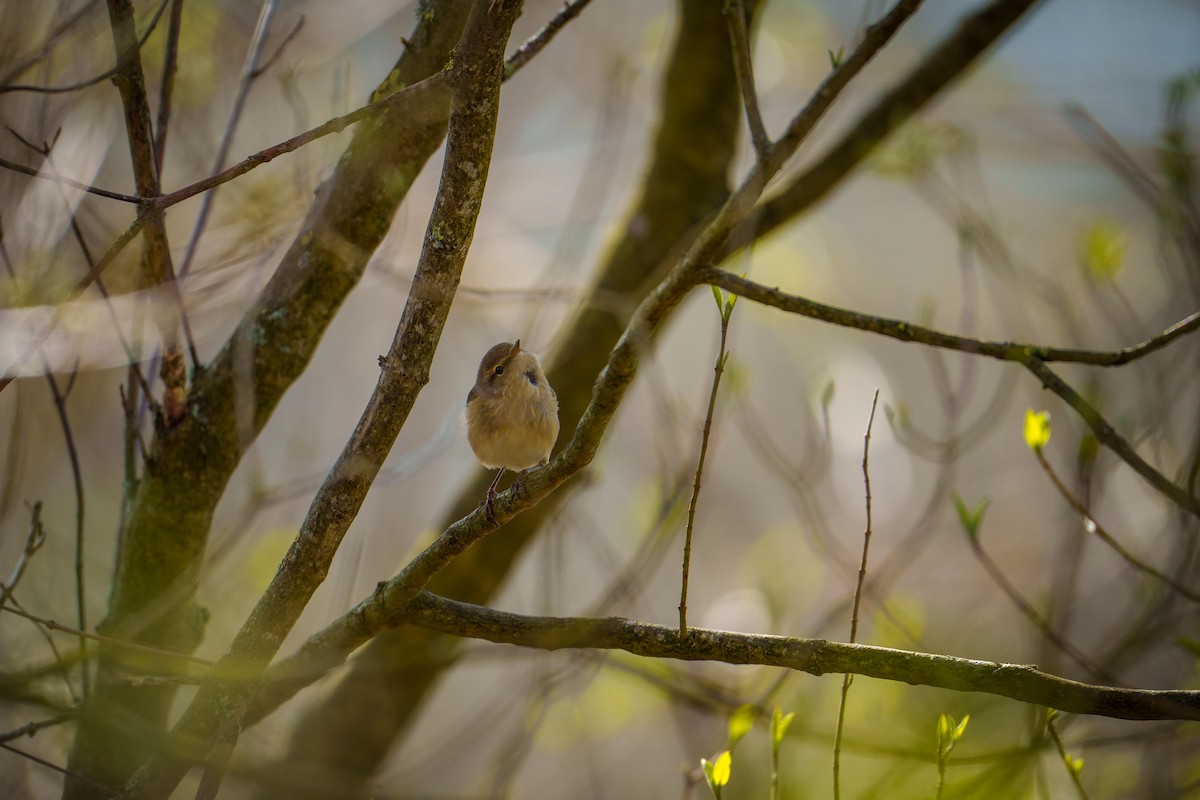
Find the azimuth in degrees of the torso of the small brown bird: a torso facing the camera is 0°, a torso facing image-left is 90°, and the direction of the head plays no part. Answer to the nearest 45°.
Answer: approximately 0°

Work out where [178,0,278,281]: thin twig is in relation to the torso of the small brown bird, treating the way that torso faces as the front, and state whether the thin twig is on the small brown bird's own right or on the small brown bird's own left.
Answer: on the small brown bird's own right

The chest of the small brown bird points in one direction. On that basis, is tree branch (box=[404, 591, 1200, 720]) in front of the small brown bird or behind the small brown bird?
in front

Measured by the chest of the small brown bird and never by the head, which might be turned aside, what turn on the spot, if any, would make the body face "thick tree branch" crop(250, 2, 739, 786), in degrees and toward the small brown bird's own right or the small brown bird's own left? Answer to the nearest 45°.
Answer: approximately 180°

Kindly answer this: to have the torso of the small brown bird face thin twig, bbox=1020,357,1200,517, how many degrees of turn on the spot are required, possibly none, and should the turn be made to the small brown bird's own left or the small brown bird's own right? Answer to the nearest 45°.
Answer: approximately 45° to the small brown bird's own left
